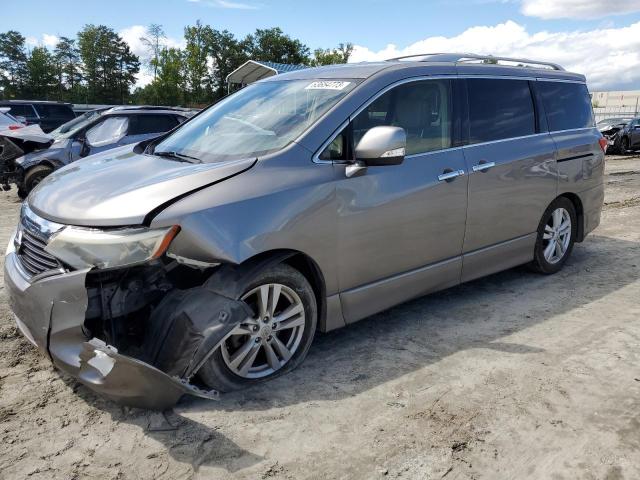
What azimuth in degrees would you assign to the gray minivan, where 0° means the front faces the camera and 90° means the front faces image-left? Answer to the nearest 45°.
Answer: approximately 45°

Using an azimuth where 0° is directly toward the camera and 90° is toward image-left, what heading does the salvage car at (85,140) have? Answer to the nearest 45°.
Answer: approximately 45°

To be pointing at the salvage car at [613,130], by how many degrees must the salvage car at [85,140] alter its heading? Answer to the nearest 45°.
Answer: approximately 135° to its left

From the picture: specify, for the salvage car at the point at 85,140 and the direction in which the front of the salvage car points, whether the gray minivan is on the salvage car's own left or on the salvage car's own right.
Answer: on the salvage car's own left

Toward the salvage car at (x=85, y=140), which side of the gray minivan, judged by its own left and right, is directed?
right

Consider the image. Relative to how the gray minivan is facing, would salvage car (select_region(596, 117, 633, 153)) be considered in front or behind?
behind

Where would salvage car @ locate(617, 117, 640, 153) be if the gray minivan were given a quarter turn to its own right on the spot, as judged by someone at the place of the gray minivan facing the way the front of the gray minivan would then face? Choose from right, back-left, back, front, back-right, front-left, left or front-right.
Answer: right

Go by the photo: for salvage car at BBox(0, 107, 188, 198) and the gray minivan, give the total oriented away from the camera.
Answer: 0

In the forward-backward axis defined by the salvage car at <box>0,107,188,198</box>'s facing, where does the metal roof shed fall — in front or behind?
behind

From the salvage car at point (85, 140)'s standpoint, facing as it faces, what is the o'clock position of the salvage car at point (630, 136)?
the salvage car at point (630, 136) is roughly at 7 o'clock from the salvage car at point (85, 140).

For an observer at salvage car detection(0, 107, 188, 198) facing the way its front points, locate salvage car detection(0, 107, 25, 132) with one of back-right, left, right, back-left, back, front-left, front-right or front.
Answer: right
